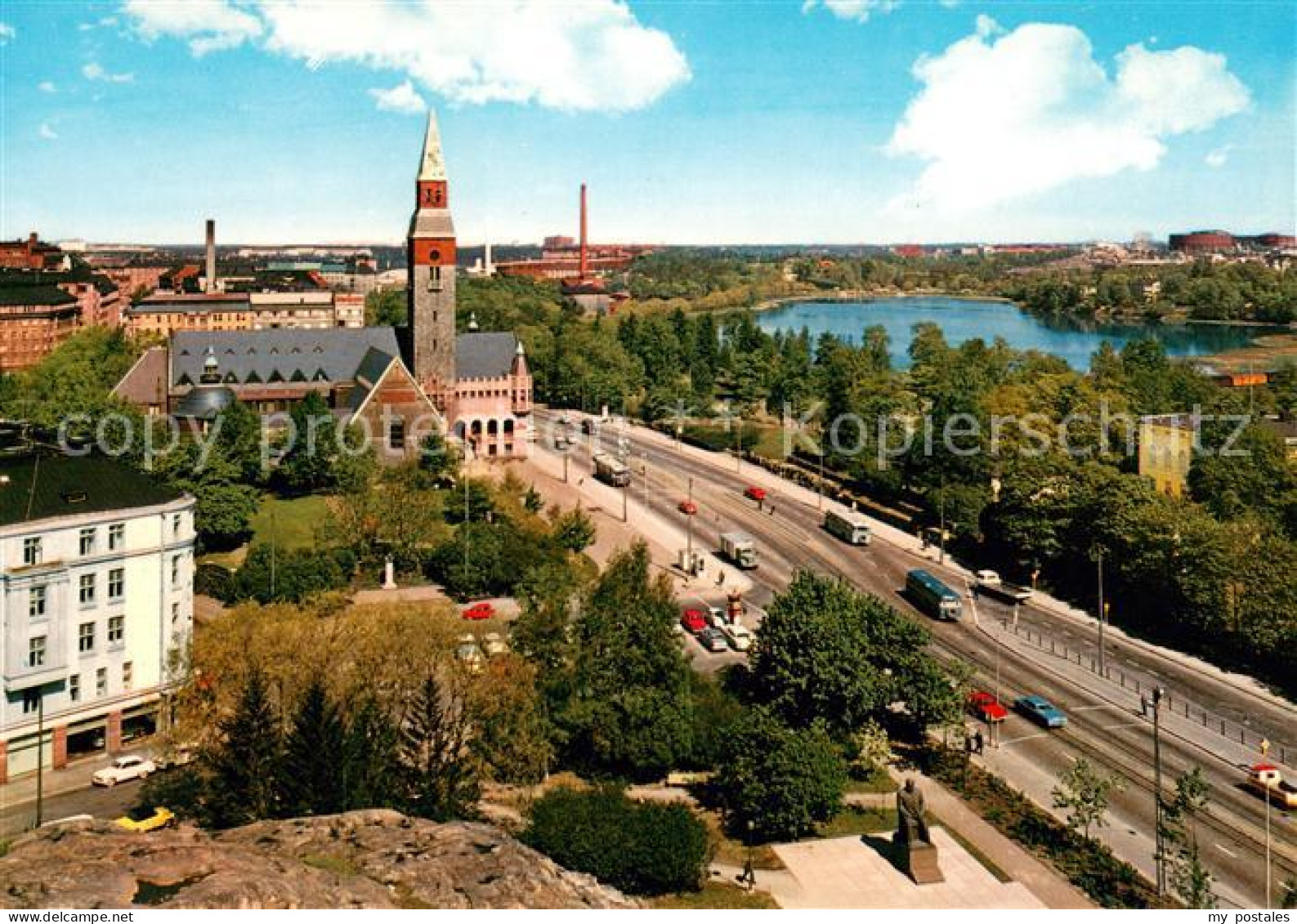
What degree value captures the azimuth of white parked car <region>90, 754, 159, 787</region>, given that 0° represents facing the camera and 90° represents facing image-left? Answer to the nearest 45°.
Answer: approximately 45°

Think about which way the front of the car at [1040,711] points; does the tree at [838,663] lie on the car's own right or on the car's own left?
on the car's own right

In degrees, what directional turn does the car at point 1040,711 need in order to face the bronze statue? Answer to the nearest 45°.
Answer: approximately 45° to its right

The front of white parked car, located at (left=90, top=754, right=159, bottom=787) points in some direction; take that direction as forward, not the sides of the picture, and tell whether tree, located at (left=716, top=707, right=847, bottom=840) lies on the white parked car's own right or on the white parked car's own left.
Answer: on the white parked car's own left

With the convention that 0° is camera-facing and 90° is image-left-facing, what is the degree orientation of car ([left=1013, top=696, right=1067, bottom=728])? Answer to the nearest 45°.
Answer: approximately 315°

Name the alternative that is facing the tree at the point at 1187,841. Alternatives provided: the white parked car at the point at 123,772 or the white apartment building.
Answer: the white apartment building

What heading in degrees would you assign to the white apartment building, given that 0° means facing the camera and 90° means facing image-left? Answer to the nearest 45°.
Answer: approximately 315°

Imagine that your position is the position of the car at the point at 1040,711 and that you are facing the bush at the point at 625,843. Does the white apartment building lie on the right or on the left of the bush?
right

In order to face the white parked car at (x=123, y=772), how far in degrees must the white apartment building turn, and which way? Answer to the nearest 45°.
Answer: approximately 45° to its right

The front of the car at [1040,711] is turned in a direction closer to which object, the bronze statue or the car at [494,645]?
the bronze statue

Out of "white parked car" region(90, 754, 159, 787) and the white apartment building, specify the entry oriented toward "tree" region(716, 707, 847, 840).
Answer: the white apartment building
